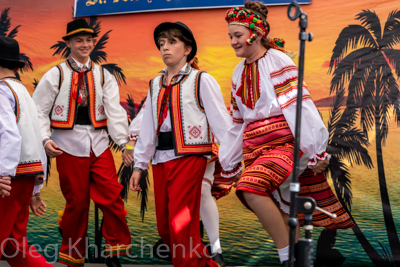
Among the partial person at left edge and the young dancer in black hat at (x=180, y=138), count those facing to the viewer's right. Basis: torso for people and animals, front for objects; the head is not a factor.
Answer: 0

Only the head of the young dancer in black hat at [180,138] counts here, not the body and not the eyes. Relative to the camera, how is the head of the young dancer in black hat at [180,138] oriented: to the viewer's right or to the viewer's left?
to the viewer's left

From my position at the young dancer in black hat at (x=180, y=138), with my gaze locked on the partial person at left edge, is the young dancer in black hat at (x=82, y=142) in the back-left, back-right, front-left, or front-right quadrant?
front-right

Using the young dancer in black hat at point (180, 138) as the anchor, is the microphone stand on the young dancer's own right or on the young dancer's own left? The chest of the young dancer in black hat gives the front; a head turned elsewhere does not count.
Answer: on the young dancer's own left

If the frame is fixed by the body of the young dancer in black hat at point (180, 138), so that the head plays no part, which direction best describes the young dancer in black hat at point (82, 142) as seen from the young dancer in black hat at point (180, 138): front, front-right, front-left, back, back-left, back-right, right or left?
right

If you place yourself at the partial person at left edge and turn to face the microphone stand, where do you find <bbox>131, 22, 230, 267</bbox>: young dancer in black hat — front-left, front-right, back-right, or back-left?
front-left

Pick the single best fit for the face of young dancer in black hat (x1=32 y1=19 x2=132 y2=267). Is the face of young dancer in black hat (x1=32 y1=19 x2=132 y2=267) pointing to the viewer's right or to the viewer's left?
to the viewer's right

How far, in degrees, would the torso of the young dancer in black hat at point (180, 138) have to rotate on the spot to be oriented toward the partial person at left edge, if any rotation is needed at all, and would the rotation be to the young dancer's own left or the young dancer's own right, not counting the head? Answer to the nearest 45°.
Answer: approximately 45° to the young dancer's own right

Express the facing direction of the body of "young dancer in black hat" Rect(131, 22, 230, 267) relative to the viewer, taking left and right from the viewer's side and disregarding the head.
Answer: facing the viewer and to the left of the viewer
